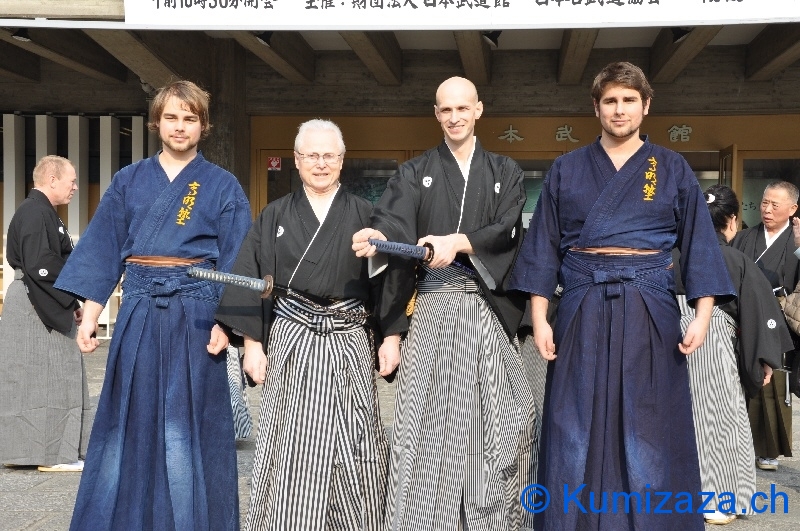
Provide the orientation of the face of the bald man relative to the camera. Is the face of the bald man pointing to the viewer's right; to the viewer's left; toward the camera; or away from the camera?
toward the camera

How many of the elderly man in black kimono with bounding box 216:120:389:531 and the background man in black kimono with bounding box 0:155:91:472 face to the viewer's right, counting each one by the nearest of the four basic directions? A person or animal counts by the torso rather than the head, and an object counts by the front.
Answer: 1

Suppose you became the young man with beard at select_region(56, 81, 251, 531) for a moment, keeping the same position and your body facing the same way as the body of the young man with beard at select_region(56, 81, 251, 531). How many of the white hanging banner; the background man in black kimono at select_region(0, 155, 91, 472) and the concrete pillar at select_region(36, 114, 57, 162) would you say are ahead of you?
0

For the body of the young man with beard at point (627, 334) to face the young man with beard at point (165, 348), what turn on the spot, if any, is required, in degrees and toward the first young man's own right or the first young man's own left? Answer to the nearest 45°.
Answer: approximately 90° to the first young man's own right

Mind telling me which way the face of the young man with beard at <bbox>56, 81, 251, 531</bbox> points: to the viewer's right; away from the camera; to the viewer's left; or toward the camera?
toward the camera

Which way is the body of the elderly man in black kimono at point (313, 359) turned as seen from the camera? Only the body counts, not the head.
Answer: toward the camera

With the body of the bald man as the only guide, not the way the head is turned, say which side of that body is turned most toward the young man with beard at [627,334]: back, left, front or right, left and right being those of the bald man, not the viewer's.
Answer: left

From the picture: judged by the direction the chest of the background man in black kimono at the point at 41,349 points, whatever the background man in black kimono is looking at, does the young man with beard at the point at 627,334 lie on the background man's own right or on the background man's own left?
on the background man's own right

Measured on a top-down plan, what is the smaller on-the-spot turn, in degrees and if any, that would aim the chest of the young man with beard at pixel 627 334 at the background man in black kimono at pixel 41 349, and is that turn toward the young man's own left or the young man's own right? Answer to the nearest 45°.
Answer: approximately 90° to the young man's own right

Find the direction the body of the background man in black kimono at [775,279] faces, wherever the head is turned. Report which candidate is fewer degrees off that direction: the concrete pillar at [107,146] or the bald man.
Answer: the bald man

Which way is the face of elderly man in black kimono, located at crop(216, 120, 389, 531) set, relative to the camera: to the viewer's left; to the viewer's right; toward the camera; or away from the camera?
toward the camera

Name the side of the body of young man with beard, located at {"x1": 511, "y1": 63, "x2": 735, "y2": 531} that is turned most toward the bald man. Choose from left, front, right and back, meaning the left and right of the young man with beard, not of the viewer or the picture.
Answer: right

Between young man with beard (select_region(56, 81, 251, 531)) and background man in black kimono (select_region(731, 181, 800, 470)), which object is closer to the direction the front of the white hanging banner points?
the young man with beard

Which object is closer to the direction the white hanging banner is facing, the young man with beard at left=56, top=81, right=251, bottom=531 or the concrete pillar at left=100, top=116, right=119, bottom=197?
the young man with beard

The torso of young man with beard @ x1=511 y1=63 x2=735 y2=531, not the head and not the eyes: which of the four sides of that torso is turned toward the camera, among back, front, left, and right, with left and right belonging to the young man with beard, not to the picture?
front

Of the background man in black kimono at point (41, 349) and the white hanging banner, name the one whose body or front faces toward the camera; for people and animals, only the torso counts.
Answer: the white hanging banner
